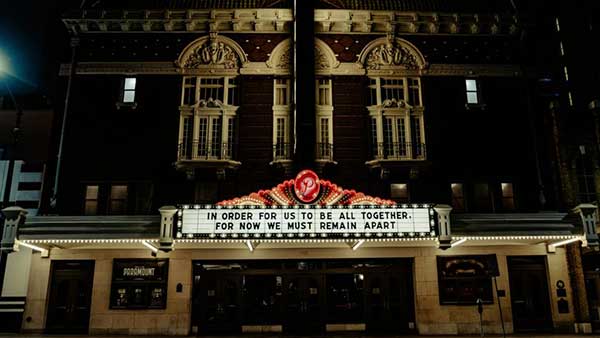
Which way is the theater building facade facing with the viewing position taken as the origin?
facing the viewer
